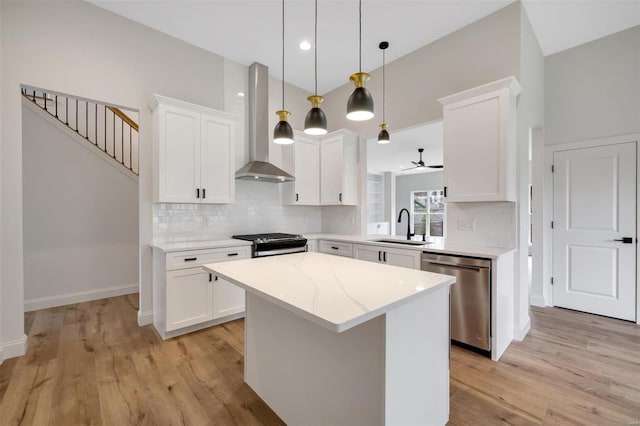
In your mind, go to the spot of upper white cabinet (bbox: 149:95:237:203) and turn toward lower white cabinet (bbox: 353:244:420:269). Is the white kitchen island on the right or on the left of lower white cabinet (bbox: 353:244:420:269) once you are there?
right

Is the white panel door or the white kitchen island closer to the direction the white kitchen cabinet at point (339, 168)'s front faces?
the white kitchen island

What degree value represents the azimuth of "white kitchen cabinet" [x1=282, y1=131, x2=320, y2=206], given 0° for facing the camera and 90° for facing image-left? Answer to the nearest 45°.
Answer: approximately 315°

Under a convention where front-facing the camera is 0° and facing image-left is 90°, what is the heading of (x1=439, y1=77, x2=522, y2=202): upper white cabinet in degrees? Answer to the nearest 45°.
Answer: approximately 45°

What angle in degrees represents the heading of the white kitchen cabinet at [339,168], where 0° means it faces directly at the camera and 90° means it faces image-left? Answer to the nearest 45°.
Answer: approximately 45°

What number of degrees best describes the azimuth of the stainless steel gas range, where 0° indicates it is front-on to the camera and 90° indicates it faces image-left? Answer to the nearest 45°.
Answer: approximately 315°
